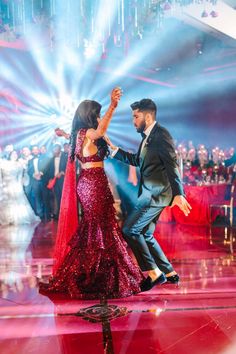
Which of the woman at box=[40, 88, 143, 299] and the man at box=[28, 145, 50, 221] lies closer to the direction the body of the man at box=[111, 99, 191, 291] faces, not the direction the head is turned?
the woman

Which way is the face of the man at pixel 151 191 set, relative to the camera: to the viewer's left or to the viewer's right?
to the viewer's left

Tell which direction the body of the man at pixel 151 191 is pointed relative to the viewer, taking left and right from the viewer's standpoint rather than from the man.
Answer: facing to the left of the viewer

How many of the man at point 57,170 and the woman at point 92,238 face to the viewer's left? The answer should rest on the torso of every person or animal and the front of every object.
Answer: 0

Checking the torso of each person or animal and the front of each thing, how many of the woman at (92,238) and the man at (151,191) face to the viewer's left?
1

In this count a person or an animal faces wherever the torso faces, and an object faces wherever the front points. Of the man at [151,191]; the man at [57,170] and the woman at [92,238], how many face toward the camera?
1

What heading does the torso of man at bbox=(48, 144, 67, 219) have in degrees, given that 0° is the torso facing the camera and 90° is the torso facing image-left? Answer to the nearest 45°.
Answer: approximately 0°

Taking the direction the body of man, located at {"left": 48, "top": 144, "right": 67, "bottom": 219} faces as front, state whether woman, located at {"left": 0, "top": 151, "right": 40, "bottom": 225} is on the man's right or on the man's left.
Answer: on the man's right

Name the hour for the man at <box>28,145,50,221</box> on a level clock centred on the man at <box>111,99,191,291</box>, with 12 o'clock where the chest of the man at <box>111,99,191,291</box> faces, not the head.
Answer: the man at <box>28,145,50,221</box> is roughly at 2 o'clock from the man at <box>111,99,191,291</box>.

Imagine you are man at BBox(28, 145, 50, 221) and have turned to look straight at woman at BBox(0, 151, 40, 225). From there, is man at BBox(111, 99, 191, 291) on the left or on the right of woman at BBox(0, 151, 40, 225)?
left

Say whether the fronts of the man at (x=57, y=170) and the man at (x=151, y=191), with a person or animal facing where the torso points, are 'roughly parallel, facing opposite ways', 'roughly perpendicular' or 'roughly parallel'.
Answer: roughly perpendicular

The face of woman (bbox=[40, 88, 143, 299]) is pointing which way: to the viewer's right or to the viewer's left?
to the viewer's right

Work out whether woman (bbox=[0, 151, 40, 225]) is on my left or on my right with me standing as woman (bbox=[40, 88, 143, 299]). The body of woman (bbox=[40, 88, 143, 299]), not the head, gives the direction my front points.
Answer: on my left
